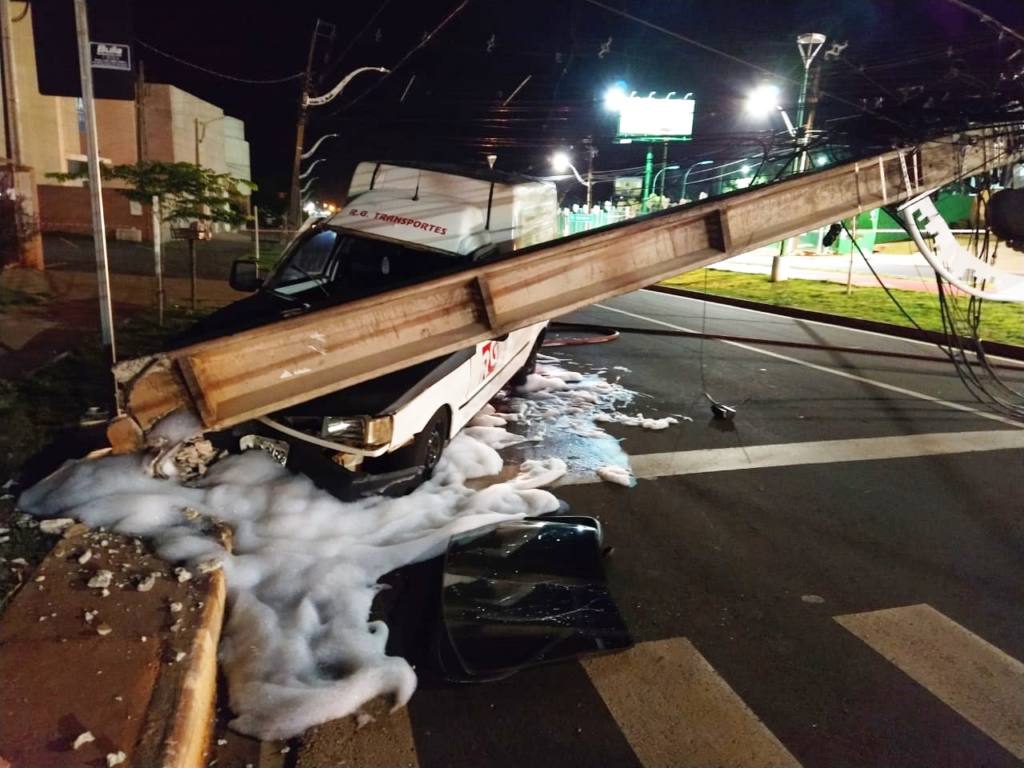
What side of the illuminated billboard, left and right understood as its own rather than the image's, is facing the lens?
front

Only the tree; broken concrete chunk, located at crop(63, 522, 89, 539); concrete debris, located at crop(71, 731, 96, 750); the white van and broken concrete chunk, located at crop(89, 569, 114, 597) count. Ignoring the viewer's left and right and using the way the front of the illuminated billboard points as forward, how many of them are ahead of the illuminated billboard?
5

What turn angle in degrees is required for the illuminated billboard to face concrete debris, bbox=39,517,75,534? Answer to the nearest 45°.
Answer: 0° — it already faces it

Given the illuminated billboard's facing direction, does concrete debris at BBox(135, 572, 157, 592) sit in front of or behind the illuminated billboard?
in front

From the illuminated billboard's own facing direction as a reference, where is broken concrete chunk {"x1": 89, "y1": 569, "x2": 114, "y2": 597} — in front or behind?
in front

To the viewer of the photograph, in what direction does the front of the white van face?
facing the viewer and to the left of the viewer

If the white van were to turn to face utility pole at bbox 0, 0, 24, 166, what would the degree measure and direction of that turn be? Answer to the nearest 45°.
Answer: approximately 90° to its right

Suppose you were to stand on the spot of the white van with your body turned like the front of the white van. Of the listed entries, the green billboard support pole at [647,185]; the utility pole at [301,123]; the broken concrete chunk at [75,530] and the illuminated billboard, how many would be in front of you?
1

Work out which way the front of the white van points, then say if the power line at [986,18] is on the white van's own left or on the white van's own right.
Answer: on the white van's own left

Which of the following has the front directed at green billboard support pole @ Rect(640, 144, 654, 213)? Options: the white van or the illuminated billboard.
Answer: the illuminated billboard

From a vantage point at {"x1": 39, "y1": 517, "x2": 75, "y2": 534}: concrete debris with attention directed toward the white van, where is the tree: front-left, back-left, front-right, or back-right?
front-left

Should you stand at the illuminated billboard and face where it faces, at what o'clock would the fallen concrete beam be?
The fallen concrete beam is roughly at 12 o'clock from the illuminated billboard.

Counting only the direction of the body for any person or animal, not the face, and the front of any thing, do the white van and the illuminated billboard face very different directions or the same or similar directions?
same or similar directions

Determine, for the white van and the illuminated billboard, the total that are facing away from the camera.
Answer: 0

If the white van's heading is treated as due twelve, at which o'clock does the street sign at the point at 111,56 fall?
The street sign is roughly at 1 o'clock from the white van.

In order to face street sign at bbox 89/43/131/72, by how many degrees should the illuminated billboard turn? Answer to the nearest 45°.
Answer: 0° — it already faces it
